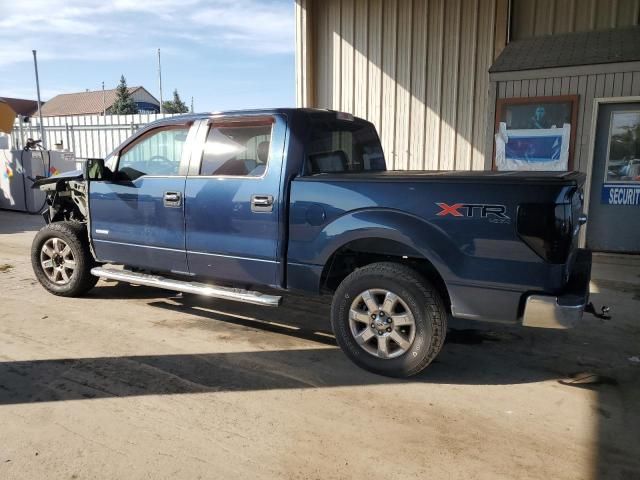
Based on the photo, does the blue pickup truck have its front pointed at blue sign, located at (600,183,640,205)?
no

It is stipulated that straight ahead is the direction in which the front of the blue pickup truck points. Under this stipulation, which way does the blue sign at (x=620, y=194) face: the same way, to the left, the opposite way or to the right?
to the left

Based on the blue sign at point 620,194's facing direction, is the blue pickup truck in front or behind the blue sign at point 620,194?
in front

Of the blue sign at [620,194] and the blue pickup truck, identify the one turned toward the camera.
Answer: the blue sign

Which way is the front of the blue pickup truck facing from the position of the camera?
facing away from the viewer and to the left of the viewer

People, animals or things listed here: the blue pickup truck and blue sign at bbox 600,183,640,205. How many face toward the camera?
1

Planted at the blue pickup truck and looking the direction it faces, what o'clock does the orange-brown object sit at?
The orange-brown object is roughly at 12 o'clock from the blue pickup truck.

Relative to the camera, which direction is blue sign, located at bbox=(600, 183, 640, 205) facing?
toward the camera

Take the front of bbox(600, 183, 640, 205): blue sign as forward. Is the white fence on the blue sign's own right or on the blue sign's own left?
on the blue sign's own right

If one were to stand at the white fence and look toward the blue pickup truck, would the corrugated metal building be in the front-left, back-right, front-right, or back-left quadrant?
front-left

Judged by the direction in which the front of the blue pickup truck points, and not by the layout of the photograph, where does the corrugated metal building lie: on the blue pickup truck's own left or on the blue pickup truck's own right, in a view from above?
on the blue pickup truck's own right
